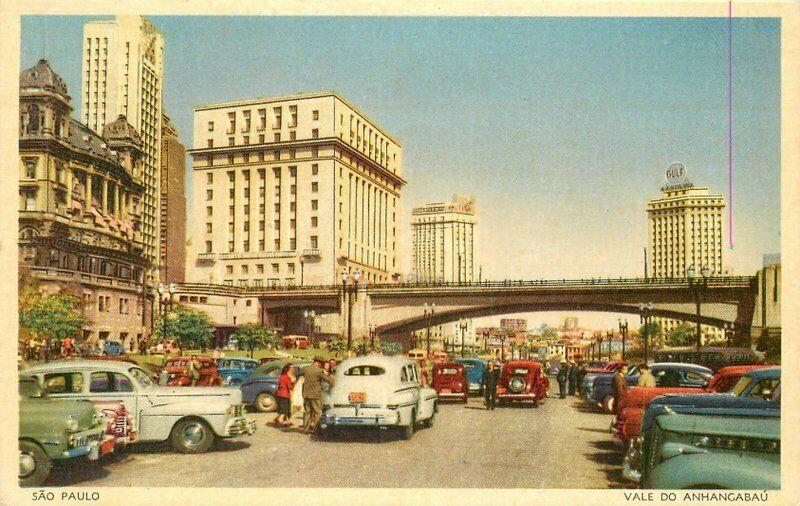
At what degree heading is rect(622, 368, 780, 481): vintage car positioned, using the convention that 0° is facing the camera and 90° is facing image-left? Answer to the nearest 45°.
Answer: approximately 90°

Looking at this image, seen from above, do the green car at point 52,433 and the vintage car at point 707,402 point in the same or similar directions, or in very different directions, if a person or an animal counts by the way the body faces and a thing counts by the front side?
very different directions

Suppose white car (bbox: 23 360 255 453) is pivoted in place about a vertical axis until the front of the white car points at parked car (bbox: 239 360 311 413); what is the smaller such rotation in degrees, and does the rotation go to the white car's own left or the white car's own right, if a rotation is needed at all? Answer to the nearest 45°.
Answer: approximately 90° to the white car's own left

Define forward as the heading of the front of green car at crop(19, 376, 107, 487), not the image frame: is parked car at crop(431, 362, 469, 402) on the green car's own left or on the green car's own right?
on the green car's own left

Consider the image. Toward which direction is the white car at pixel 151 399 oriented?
to the viewer's right

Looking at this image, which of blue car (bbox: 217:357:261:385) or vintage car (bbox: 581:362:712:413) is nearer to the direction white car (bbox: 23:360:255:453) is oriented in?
the vintage car

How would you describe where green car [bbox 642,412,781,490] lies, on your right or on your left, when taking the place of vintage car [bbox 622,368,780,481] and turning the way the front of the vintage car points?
on your left

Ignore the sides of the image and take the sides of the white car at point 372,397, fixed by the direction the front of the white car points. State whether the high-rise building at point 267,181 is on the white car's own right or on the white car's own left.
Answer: on the white car's own left

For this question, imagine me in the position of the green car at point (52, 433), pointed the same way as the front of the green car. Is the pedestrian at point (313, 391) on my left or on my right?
on my left

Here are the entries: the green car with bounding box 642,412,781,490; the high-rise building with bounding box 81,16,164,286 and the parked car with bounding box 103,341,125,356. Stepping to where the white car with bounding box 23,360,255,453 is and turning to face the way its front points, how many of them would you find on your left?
2
